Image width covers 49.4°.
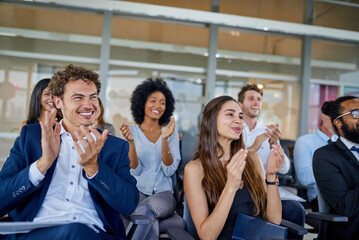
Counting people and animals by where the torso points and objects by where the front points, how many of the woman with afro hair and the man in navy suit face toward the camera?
2

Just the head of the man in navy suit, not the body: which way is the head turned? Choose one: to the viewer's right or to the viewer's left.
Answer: to the viewer's right

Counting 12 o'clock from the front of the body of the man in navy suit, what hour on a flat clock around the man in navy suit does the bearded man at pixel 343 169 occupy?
The bearded man is roughly at 9 o'clock from the man in navy suit.

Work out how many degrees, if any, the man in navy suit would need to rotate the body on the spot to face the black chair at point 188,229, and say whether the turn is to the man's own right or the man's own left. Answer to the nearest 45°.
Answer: approximately 90° to the man's own left

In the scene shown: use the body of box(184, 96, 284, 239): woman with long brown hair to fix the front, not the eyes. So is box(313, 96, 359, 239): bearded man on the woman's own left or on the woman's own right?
on the woman's own left

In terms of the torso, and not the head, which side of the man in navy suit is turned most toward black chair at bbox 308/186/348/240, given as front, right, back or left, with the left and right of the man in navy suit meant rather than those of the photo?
left
